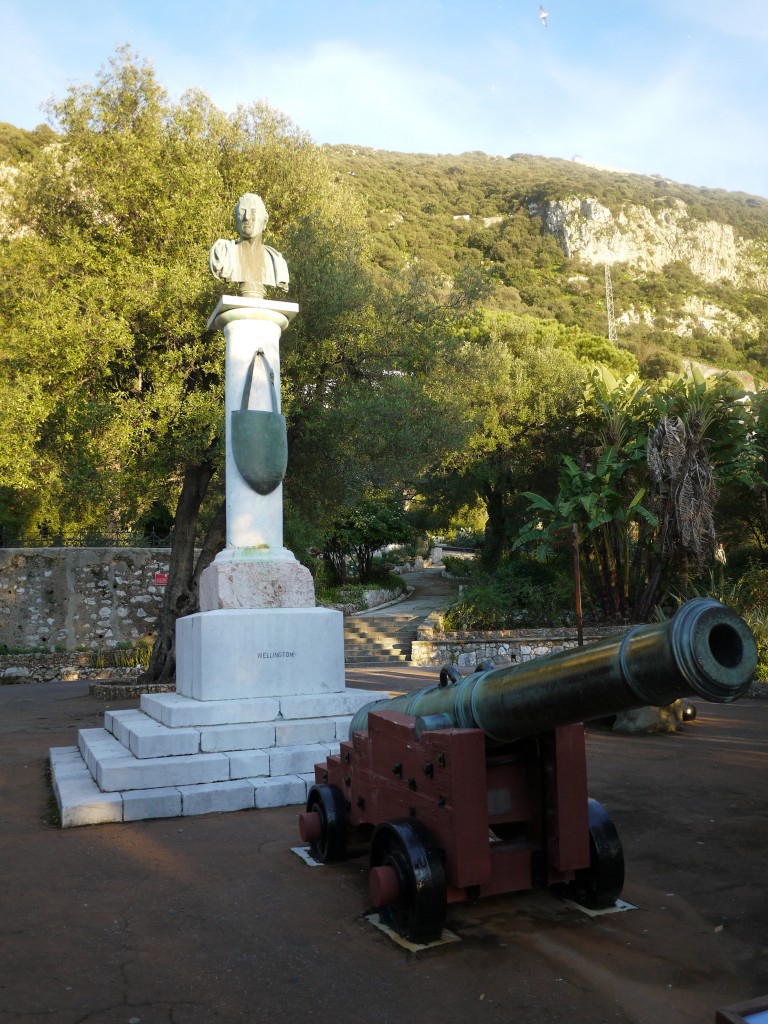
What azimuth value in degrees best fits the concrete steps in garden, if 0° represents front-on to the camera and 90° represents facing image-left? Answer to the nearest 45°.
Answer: approximately 0°

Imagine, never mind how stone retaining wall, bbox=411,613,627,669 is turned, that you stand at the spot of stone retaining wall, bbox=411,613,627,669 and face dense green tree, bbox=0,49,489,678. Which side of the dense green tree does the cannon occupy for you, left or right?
left

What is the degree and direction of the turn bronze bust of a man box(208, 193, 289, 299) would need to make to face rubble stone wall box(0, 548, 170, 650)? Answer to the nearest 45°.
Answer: approximately 180°

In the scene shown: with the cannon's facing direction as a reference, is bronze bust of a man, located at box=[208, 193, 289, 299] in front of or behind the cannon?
behind

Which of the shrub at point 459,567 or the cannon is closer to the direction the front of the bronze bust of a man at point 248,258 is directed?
the cannon

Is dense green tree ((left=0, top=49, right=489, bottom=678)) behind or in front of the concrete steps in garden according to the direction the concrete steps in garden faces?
in front

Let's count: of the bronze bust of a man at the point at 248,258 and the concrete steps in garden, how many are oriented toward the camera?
2

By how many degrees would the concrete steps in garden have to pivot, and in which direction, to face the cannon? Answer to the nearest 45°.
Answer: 0° — it already faces it

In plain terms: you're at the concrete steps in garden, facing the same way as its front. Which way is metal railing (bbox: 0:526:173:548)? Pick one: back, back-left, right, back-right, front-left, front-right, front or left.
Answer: right
